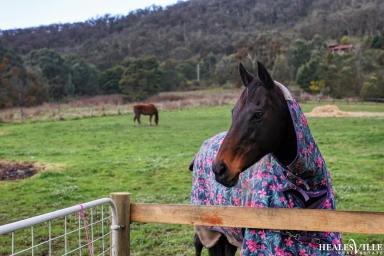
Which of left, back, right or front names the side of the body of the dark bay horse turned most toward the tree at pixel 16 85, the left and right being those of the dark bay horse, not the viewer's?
back

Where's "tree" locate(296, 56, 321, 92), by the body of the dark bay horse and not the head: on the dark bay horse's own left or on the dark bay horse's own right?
on the dark bay horse's own left

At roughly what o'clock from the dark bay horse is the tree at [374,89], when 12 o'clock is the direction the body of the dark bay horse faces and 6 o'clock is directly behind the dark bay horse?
The tree is roughly at 8 o'clock from the dark bay horse.

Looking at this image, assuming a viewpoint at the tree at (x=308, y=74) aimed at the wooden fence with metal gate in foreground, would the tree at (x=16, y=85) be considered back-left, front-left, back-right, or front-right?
front-right

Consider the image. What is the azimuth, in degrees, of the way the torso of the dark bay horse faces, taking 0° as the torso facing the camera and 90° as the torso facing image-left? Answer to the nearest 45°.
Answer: approximately 315°

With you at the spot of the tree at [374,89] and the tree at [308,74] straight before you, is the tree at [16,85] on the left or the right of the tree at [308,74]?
left

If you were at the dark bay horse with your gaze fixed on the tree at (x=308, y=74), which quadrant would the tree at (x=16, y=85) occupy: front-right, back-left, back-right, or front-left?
front-left
